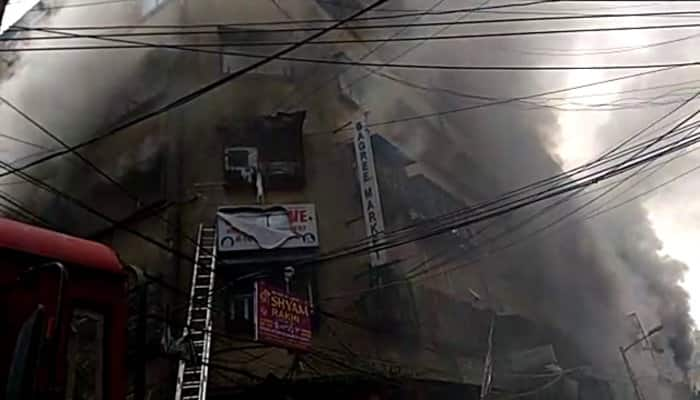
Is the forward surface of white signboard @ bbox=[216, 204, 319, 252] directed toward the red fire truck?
yes

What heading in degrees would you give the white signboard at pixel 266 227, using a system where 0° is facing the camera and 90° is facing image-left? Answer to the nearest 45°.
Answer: approximately 0°

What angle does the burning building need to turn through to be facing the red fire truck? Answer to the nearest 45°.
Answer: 0° — it already faces it
